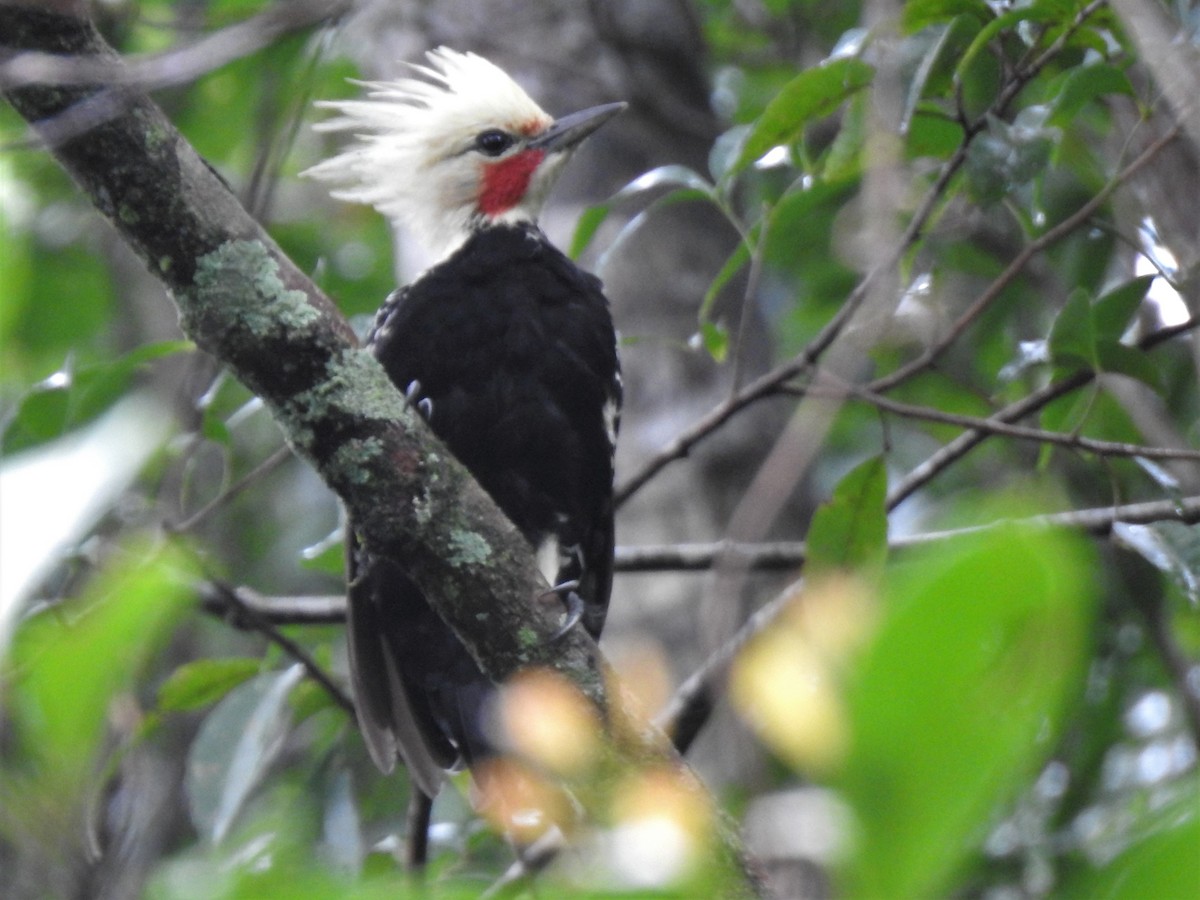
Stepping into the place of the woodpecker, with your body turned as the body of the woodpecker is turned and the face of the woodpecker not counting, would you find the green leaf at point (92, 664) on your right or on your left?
on your right

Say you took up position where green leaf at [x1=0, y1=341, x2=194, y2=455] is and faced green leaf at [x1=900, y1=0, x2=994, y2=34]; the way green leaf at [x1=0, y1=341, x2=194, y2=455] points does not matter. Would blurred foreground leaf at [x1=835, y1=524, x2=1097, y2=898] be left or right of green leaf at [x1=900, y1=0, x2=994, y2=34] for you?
right

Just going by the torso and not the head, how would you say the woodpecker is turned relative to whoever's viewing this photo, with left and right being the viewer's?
facing the viewer and to the right of the viewer
